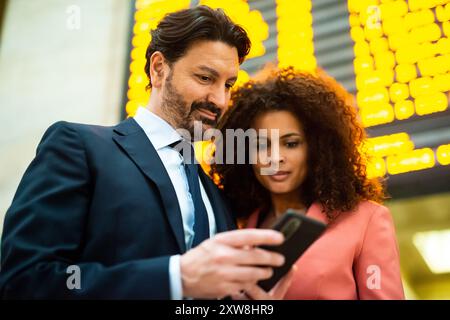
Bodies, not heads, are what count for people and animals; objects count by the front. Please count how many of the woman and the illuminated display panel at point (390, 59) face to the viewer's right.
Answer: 0

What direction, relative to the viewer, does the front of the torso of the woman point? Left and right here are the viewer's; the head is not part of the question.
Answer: facing the viewer and to the left of the viewer

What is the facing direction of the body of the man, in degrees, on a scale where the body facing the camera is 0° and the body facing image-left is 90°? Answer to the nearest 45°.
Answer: approximately 315°

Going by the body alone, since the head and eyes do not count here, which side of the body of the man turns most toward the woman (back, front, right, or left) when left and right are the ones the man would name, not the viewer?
left

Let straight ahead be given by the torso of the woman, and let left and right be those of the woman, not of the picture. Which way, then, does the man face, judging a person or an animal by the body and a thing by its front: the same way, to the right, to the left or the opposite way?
to the left

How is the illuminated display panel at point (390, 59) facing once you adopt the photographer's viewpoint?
facing the viewer

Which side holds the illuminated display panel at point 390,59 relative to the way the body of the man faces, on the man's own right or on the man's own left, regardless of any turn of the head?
on the man's own left

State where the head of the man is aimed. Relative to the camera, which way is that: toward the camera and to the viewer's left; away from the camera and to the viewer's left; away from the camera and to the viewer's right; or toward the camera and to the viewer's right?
toward the camera and to the viewer's right

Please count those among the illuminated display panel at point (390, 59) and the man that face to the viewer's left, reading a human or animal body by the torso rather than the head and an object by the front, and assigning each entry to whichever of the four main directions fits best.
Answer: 0
